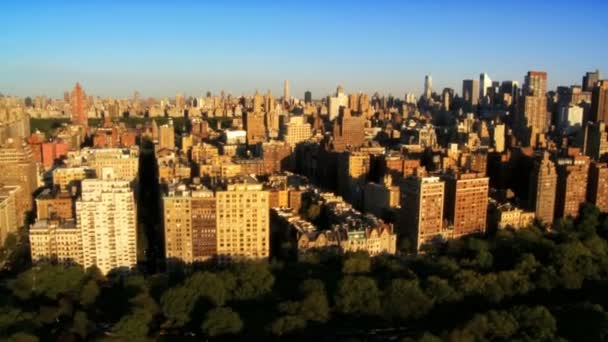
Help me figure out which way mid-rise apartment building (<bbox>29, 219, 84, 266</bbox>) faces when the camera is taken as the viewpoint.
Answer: facing the viewer

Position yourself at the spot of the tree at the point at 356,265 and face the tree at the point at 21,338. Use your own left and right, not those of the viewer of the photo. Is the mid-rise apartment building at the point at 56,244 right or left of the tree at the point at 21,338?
right

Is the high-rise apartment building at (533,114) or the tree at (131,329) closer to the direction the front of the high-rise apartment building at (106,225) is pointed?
the tree

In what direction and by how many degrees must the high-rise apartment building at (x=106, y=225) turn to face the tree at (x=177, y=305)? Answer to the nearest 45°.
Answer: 0° — it already faces it

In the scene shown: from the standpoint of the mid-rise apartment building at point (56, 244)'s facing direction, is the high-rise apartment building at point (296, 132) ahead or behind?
behind

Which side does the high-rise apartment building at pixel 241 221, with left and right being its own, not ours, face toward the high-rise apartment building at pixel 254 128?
back

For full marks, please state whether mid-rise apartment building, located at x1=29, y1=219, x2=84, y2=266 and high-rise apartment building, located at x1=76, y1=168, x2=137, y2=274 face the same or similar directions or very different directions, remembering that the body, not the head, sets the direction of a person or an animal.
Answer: same or similar directions

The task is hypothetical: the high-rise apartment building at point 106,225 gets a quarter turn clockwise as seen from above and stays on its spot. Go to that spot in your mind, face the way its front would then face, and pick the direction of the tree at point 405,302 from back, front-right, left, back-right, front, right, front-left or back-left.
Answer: back-left

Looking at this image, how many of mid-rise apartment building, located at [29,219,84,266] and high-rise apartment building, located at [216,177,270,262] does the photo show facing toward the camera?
2

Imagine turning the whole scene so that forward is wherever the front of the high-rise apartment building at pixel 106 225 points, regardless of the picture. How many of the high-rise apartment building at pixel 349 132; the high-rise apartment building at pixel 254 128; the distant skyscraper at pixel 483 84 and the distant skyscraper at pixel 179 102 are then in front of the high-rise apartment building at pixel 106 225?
0

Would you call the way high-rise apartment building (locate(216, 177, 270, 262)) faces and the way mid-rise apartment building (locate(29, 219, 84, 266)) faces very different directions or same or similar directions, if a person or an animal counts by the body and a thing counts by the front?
same or similar directions

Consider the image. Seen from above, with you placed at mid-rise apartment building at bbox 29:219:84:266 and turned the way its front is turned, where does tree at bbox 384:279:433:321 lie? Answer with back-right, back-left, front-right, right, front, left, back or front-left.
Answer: front-left

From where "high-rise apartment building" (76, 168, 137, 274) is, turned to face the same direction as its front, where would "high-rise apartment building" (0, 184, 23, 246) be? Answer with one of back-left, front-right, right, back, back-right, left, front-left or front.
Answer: back-right

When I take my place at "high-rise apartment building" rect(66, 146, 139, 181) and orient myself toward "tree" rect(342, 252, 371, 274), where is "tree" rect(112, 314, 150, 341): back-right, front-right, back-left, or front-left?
front-right

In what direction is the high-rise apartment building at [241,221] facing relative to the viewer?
toward the camera

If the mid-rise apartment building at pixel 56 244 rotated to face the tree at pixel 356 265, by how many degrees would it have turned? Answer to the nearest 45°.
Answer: approximately 45° to its left
